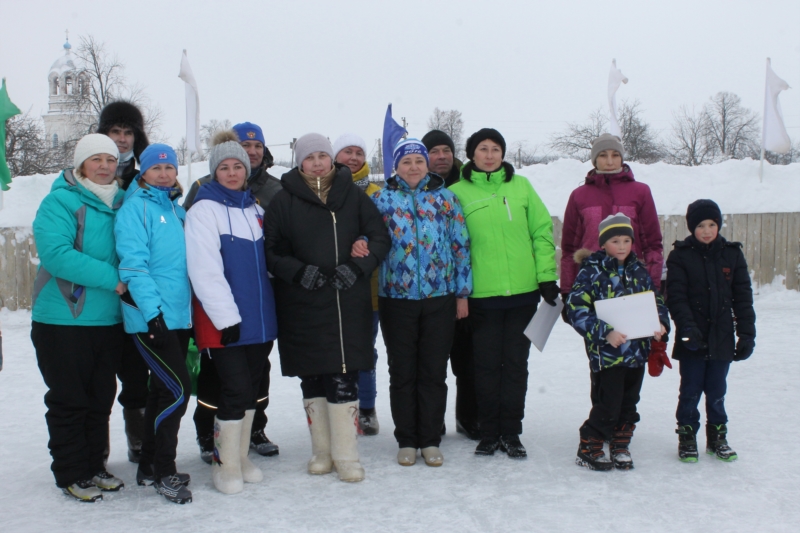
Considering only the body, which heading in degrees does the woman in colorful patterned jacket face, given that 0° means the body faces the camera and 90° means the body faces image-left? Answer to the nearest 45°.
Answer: approximately 0°

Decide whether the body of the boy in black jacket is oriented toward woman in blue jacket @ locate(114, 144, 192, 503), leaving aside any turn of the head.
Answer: no

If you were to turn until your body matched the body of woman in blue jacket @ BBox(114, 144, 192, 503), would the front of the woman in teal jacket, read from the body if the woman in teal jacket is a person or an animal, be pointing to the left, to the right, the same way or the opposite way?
the same way

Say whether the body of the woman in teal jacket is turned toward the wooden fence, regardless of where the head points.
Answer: no

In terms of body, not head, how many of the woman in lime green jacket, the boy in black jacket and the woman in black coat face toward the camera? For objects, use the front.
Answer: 3

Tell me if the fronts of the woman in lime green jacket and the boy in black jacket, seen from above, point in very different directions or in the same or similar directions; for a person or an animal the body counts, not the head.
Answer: same or similar directions

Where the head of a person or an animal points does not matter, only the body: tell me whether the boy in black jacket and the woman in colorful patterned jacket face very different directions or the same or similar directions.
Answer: same or similar directions

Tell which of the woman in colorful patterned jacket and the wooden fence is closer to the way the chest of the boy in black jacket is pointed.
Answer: the woman in colorful patterned jacket

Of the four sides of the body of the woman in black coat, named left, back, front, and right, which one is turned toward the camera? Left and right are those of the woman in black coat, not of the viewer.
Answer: front

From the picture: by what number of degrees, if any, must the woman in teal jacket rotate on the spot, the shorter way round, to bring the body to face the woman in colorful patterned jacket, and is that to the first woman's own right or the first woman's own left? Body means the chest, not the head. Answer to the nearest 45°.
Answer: approximately 45° to the first woman's own left

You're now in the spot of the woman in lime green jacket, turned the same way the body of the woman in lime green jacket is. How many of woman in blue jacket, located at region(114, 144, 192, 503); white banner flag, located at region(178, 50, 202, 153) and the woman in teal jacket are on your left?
0

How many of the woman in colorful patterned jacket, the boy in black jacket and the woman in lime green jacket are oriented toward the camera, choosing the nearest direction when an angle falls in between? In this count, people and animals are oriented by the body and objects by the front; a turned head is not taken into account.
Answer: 3

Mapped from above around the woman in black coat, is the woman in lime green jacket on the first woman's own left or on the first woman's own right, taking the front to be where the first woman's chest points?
on the first woman's own left

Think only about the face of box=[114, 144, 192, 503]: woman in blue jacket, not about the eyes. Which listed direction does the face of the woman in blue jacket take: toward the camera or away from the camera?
toward the camera

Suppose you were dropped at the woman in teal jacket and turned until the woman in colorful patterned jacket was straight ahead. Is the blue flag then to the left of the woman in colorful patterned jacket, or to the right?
left

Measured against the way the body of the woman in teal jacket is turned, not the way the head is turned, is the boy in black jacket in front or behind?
in front

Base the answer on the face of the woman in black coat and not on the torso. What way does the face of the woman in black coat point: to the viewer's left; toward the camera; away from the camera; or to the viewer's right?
toward the camera

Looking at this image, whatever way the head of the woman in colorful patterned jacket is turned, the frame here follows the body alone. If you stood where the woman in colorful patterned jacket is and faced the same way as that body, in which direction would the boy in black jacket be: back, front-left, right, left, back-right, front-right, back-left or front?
left

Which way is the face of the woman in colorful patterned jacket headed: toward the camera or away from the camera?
toward the camera

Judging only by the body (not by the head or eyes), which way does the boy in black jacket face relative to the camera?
toward the camera

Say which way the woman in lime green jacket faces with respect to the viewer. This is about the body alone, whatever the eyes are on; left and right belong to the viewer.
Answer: facing the viewer

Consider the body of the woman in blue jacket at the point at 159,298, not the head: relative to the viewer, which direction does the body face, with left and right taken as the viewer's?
facing the viewer and to the right of the viewer
